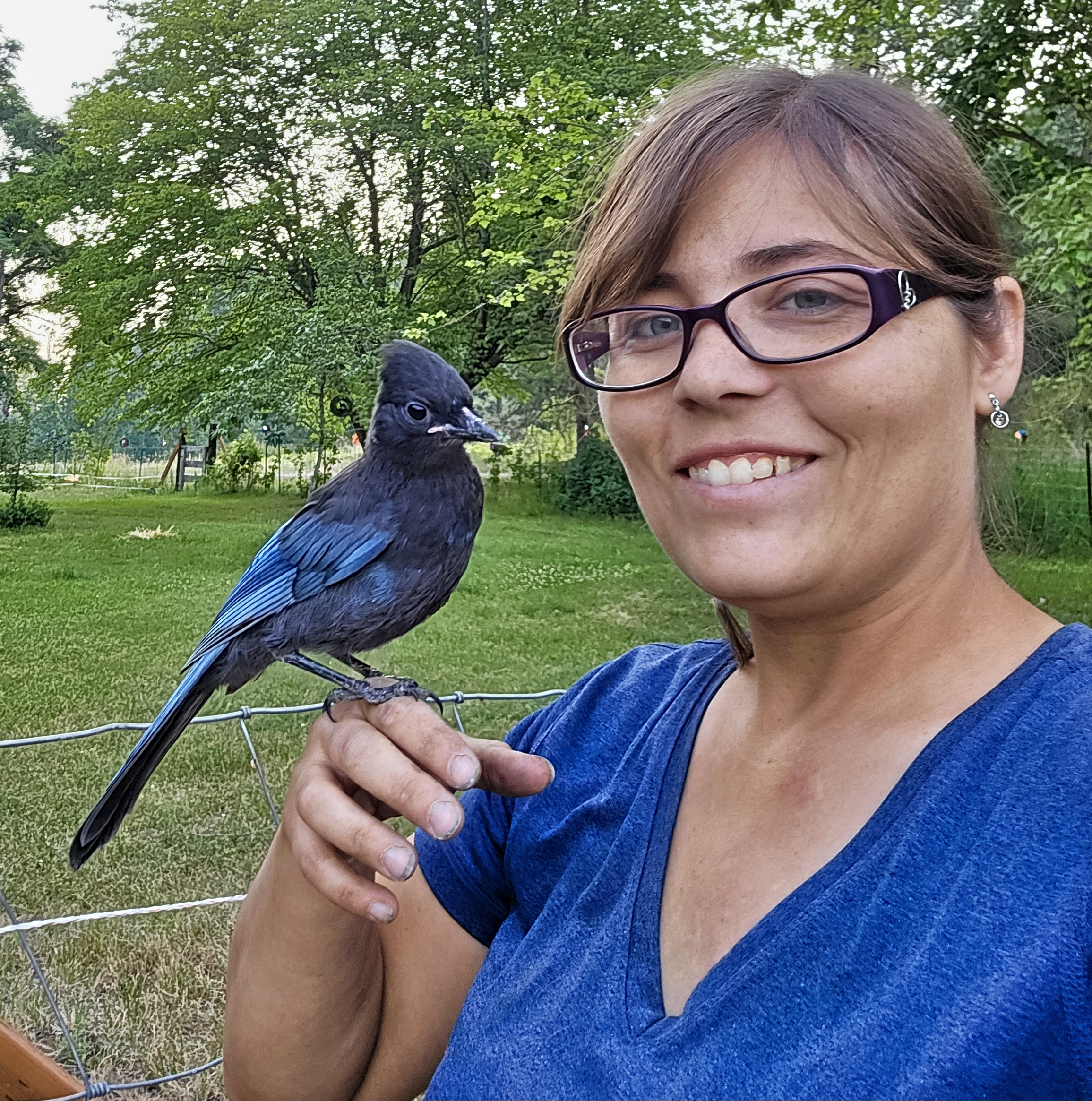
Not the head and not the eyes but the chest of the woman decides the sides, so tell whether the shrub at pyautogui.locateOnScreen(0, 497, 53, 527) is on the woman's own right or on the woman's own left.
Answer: on the woman's own right

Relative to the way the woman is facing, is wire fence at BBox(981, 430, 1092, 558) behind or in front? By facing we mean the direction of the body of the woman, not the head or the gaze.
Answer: behind

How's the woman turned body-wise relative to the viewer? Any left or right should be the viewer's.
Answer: facing the viewer and to the left of the viewer

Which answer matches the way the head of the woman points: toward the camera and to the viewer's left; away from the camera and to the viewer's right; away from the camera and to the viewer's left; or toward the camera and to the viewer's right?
toward the camera and to the viewer's left

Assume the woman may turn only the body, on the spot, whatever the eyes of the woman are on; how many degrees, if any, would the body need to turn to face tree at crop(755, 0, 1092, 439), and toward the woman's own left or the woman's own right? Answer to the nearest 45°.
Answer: approximately 135° to the woman's own right

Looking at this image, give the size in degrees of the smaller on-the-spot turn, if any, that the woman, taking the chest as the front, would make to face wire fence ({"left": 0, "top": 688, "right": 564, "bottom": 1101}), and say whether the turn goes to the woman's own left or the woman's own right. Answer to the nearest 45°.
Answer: approximately 90° to the woman's own right

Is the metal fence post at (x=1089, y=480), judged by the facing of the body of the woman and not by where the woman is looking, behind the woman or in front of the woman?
behind

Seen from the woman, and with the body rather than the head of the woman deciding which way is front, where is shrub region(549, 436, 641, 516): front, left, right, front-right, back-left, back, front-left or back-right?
back-right
